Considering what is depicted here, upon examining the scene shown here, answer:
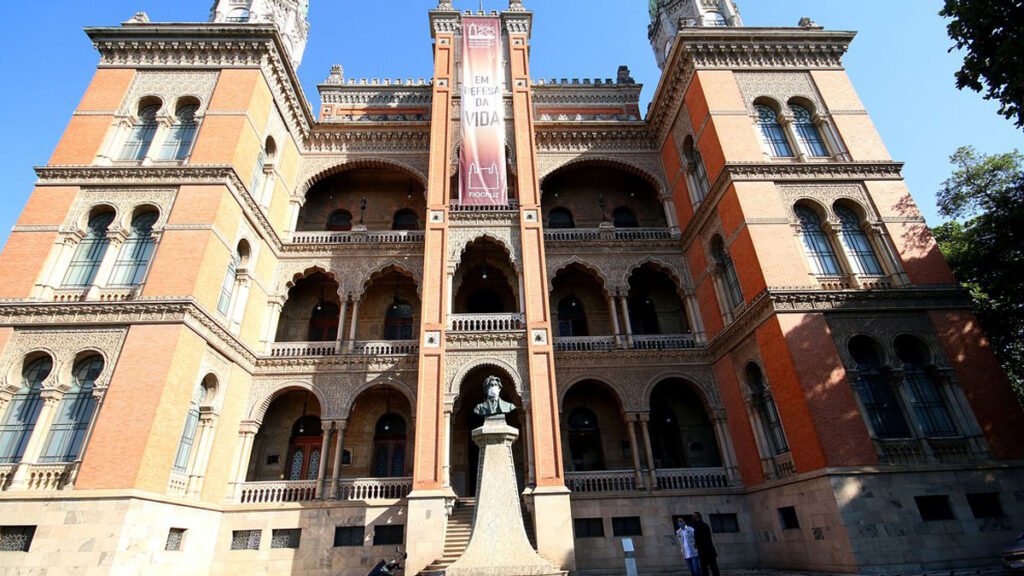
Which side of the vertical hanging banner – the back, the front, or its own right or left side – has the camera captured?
front

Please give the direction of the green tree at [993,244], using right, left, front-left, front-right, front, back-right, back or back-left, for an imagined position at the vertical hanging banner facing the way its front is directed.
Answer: left

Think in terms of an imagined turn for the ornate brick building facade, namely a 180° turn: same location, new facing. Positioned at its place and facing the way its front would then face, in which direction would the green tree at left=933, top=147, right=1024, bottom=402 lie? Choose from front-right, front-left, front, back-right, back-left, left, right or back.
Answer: right

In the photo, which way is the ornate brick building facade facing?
toward the camera
